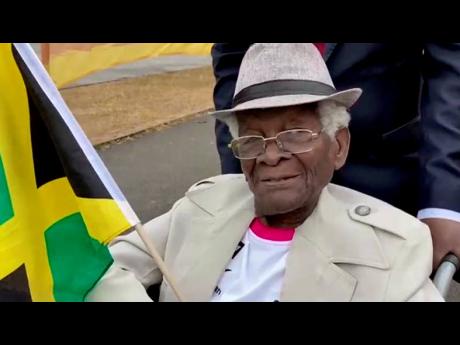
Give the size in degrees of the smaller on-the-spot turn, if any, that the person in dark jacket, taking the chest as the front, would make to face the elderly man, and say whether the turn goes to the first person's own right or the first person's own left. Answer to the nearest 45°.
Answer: approximately 45° to the first person's own right

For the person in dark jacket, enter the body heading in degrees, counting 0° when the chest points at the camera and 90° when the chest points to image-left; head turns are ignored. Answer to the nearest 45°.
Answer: approximately 0°
